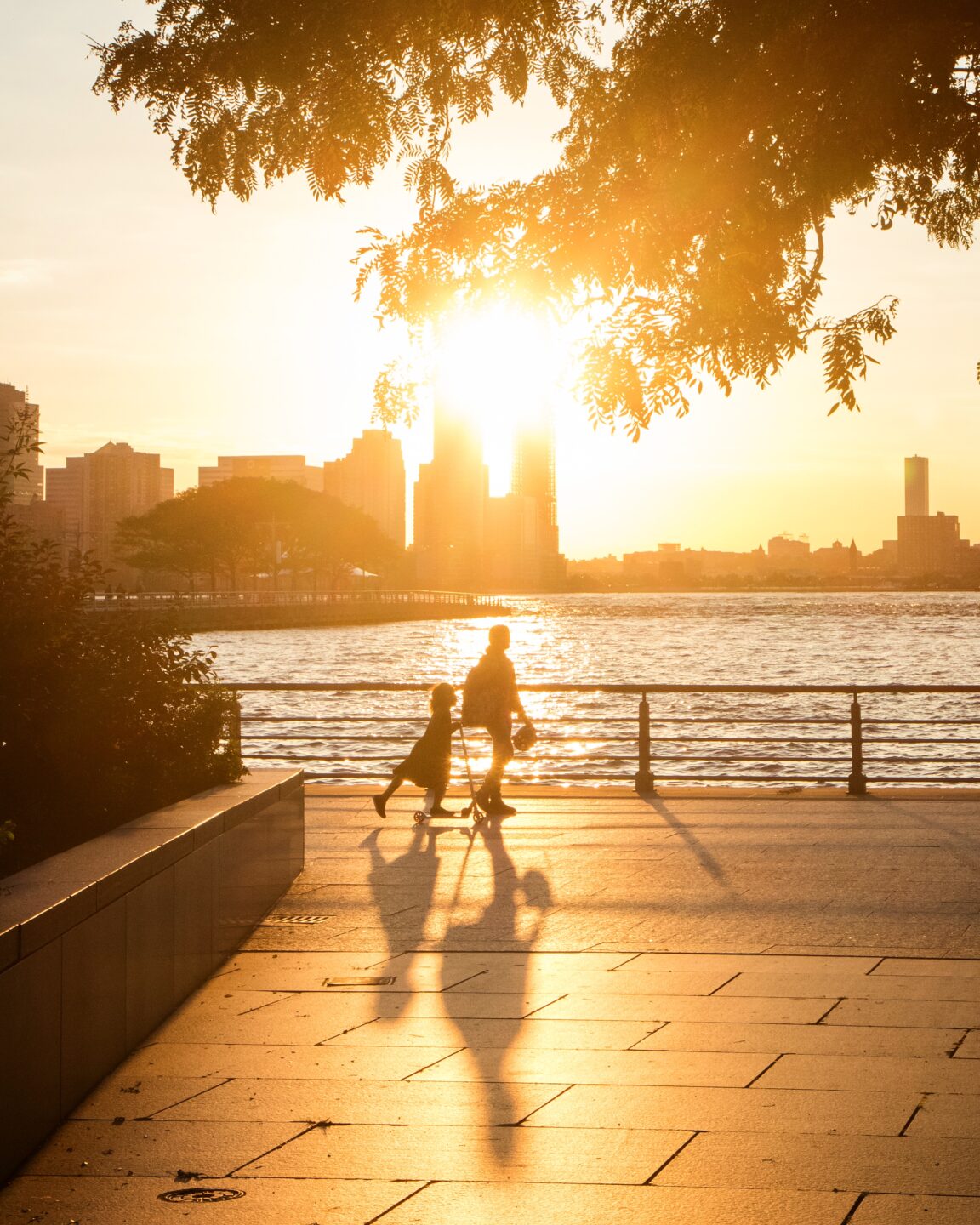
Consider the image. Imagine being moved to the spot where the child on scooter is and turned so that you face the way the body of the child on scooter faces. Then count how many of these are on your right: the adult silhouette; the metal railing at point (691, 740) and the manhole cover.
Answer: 1

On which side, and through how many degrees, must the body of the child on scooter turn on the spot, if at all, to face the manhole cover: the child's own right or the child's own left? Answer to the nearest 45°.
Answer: approximately 90° to the child's own right

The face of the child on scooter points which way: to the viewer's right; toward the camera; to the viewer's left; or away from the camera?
to the viewer's right

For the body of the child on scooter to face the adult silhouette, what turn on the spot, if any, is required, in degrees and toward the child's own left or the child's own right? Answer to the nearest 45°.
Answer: approximately 45° to the child's own left

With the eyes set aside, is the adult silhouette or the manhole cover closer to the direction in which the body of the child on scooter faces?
the adult silhouette

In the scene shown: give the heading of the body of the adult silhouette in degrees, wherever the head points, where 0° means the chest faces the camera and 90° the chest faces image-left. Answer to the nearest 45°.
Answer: approximately 270°

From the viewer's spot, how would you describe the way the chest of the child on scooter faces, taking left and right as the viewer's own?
facing to the right of the viewer

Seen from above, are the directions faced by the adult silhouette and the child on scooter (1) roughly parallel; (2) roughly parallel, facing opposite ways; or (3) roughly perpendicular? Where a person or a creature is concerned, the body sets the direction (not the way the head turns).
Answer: roughly parallel

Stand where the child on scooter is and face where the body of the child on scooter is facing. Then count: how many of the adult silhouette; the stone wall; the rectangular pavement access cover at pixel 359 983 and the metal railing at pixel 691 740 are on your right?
2

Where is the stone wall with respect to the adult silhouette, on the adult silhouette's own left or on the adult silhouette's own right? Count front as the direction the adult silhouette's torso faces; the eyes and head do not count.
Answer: on the adult silhouette's own right

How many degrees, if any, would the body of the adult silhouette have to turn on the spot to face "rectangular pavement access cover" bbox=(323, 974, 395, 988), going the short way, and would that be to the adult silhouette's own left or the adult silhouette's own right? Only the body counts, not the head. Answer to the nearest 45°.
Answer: approximately 90° to the adult silhouette's own right

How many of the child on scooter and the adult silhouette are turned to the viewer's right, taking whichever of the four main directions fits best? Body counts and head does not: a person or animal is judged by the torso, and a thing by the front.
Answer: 2

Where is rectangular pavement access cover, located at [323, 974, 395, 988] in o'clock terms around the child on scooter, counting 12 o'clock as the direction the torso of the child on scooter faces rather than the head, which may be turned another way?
The rectangular pavement access cover is roughly at 3 o'clock from the child on scooter.

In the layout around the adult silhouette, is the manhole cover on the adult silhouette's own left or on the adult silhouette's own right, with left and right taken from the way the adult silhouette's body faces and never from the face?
on the adult silhouette's own right

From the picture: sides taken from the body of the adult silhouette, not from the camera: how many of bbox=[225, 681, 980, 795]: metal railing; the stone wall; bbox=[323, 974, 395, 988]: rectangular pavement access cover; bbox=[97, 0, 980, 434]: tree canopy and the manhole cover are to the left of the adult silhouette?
1
